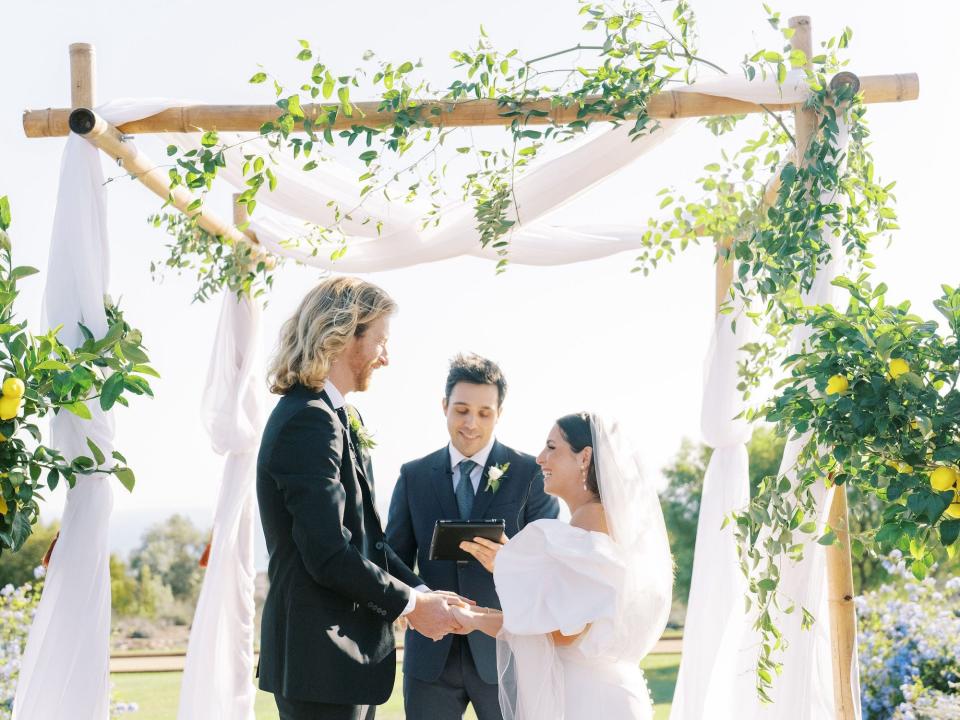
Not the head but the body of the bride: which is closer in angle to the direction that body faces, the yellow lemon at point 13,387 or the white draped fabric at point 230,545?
the yellow lemon

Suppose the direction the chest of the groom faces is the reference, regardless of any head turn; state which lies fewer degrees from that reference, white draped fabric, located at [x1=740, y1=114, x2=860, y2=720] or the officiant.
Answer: the white draped fabric

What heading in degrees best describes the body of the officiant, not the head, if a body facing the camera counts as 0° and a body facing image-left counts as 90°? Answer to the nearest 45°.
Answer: approximately 0°

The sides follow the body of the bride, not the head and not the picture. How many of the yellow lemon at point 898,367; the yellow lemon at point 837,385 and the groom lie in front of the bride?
1

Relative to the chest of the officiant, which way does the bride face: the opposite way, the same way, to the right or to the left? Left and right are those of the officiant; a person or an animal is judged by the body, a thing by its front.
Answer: to the right

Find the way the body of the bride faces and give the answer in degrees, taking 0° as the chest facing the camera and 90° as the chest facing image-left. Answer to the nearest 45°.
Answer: approximately 90°

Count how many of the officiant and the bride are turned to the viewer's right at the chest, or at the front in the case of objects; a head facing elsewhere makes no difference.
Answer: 0

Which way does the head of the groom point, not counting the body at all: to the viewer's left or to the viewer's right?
to the viewer's right

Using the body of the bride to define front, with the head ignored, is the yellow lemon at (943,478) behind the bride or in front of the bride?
behind

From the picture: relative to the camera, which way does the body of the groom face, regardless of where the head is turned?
to the viewer's right

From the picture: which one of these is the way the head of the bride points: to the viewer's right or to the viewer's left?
to the viewer's left
